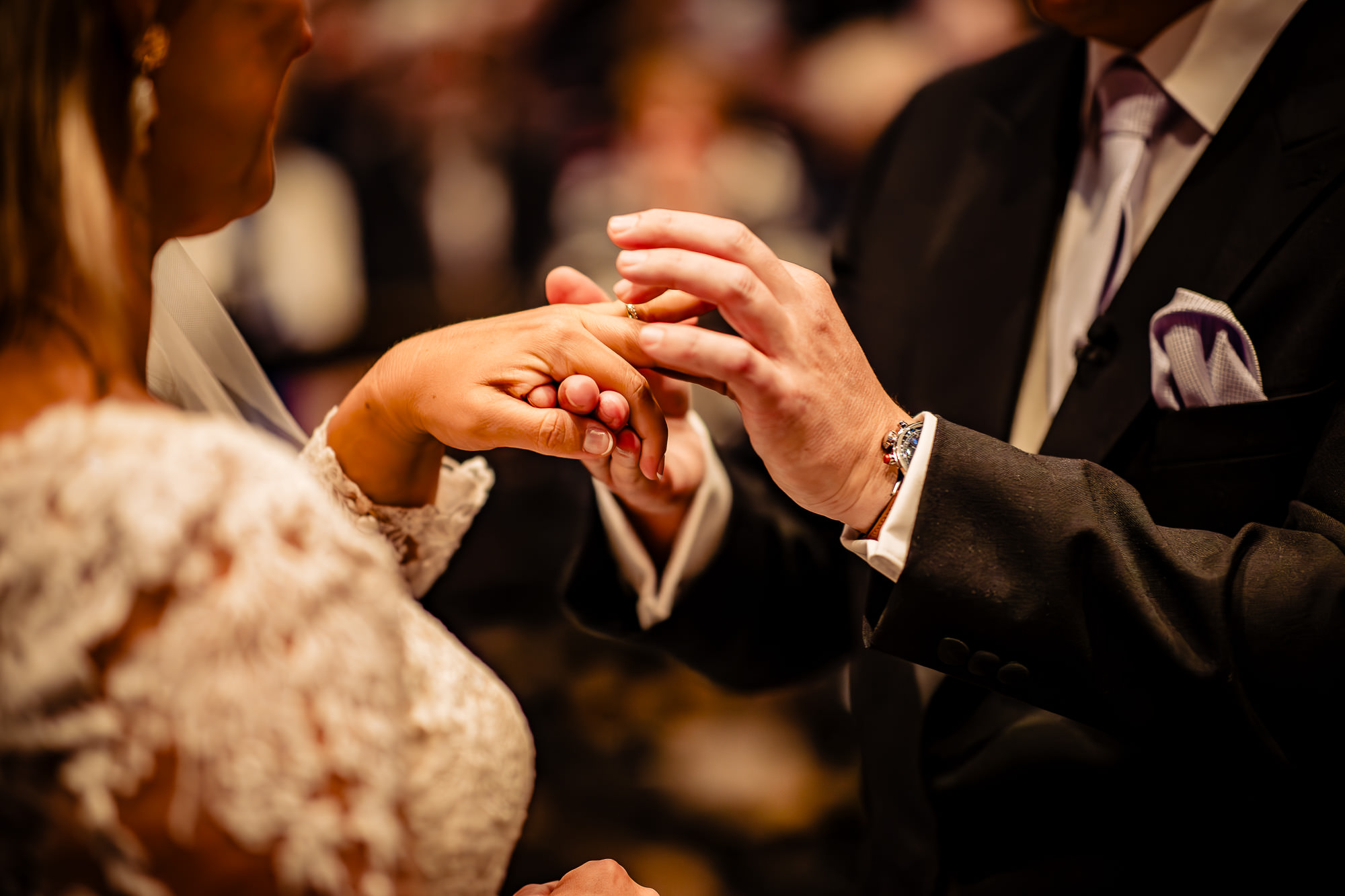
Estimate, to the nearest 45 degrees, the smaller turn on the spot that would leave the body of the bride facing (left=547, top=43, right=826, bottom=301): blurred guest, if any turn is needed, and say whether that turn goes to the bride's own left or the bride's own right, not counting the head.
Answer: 0° — they already face them

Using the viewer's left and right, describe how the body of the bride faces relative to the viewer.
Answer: facing away from the viewer and to the right of the viewer

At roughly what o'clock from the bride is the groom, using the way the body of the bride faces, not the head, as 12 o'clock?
The groom is roughly at 1 o'clock from the bride.

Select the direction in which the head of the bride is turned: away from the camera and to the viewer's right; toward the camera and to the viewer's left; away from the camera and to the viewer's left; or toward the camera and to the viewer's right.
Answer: away from the camera and to the viewer's right

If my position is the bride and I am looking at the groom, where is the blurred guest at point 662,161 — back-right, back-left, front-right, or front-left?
front-left

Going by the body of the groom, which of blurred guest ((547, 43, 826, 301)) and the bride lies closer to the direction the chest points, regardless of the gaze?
the bride

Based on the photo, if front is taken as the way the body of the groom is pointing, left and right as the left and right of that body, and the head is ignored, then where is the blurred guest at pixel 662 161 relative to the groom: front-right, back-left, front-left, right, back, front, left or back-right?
right

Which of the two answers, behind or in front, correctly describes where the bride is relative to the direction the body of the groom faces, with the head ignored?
in front
